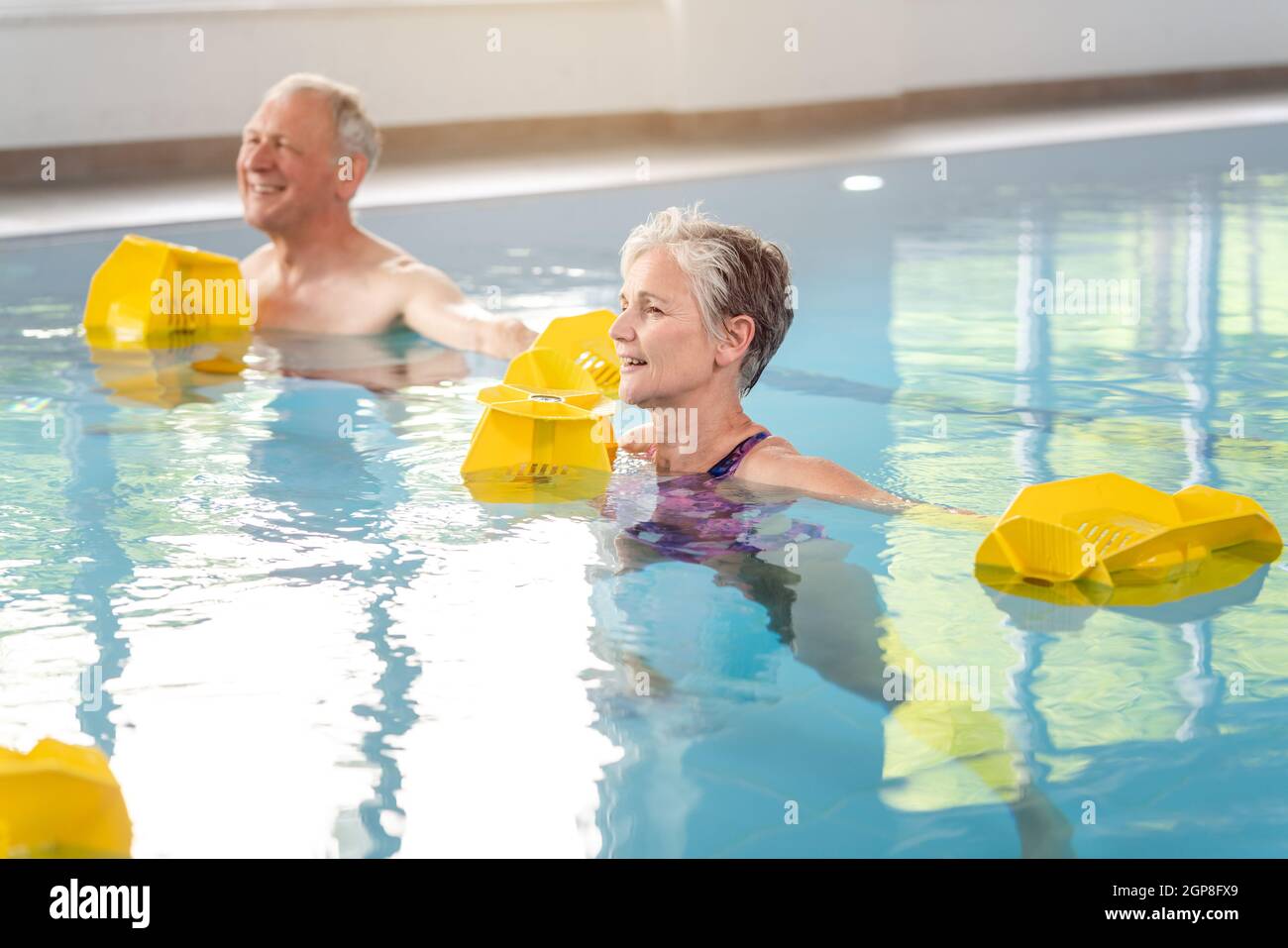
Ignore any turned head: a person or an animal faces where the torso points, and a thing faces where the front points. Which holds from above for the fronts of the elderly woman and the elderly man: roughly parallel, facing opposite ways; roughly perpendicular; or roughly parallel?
roughly parallel

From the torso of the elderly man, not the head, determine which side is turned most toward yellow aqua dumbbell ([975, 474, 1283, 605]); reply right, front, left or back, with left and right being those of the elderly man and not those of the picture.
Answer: left

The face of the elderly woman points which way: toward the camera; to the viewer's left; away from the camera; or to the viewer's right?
to the viewer's left

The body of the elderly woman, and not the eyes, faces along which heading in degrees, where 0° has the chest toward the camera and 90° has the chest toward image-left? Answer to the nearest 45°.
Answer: approximately 45°

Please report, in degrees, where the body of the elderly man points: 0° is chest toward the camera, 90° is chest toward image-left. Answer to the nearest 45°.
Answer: approximately 45°

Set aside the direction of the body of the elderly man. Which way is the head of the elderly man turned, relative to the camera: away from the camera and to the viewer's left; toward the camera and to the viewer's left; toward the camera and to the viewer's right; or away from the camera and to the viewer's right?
toward the camera and to the viewer's left

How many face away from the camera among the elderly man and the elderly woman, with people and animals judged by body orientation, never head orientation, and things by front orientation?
0

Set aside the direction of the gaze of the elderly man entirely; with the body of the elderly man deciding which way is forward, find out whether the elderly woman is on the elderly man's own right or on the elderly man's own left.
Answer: on the elderly man's own left
